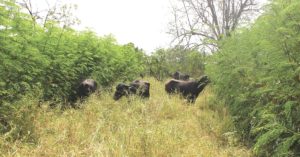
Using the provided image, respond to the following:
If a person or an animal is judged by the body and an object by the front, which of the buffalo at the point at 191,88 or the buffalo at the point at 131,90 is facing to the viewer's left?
the buffalo at the point at 131,90

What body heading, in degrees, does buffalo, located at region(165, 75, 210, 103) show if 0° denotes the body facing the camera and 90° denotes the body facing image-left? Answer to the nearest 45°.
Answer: approximately 270°

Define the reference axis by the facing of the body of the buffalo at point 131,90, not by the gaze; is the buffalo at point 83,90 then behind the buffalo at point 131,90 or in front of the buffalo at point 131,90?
in front

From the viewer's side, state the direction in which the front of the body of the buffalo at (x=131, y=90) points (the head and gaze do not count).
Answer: to the viewer's left

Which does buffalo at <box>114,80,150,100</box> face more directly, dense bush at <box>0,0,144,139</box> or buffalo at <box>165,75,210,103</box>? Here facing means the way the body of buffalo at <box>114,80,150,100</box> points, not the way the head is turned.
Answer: the dense bush

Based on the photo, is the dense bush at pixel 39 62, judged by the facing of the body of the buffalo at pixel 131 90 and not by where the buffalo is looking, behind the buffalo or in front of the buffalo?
in front

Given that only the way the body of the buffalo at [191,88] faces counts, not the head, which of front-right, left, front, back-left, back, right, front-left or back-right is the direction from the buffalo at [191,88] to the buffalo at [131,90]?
back-right

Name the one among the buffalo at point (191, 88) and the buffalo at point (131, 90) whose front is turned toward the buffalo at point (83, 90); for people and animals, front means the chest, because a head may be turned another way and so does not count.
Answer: the buffalo at point (131, 90)

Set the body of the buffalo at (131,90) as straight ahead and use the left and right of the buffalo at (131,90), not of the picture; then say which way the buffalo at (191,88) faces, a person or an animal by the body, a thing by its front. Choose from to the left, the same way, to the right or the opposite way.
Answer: the opposite way

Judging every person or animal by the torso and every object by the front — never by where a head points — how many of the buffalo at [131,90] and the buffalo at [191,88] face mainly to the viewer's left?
1
